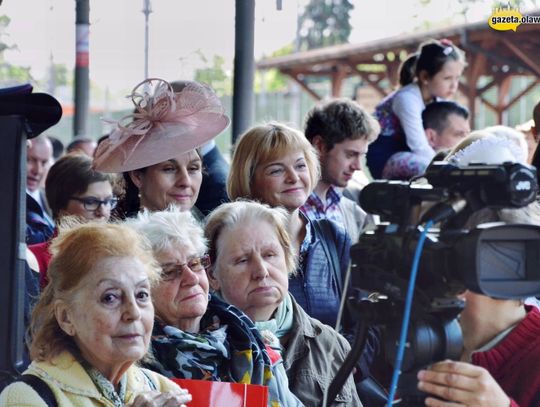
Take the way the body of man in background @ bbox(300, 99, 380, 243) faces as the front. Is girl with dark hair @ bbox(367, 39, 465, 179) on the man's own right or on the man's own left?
on the man's own left

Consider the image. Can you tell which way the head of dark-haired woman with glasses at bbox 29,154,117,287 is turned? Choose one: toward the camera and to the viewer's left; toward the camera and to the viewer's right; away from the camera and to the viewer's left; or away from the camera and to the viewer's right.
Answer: toward the camera and to the viewer's right

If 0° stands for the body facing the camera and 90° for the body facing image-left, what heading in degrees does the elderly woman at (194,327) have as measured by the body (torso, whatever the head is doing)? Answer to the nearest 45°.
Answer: approximately 315°

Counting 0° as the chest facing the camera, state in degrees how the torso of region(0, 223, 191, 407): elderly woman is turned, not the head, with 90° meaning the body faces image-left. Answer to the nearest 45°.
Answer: approximately 315°

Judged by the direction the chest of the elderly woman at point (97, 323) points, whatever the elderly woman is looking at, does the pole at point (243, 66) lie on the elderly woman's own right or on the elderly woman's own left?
on the elderly woman's own left

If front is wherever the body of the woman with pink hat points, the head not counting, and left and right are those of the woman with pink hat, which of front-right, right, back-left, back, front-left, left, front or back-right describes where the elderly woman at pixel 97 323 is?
front-right
